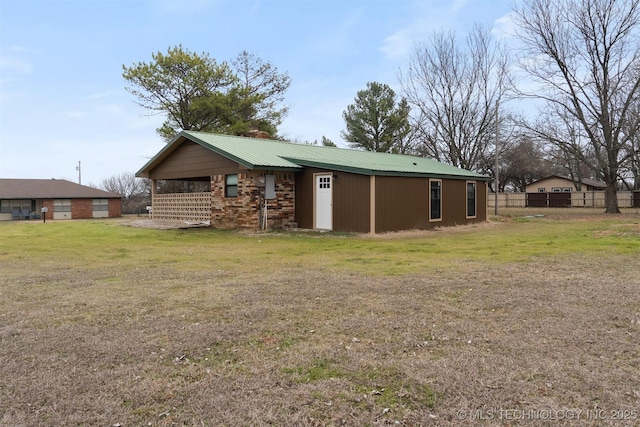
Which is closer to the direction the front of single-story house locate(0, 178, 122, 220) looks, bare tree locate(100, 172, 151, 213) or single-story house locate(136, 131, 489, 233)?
the single-story house

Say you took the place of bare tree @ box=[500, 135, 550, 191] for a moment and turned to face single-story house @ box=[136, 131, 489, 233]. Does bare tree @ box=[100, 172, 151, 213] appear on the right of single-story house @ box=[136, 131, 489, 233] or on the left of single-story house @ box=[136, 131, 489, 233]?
right

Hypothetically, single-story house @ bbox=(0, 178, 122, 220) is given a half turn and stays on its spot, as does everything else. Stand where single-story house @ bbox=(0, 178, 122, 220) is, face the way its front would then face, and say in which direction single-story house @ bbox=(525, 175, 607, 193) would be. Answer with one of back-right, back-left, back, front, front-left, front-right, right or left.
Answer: right

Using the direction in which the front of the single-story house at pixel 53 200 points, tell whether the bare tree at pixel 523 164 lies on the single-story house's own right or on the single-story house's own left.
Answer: on the single-story house's own left

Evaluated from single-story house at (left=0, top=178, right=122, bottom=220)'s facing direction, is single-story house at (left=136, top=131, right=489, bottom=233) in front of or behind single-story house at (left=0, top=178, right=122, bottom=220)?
in front

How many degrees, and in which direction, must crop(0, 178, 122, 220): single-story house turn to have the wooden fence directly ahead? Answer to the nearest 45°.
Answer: approximately 90° to its left

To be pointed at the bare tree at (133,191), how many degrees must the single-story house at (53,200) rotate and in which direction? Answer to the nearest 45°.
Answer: approximately 135° to its left

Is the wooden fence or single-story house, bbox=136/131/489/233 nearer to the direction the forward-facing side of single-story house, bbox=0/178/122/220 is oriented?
the single-story house

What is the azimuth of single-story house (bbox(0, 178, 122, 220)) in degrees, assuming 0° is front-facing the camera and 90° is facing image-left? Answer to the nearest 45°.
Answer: approximately 0°
